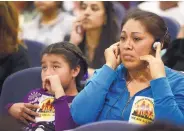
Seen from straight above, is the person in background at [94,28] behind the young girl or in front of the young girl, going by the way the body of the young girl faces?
behind

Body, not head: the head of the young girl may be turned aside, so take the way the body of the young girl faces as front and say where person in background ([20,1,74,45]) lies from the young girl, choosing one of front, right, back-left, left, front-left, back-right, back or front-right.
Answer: back-right
